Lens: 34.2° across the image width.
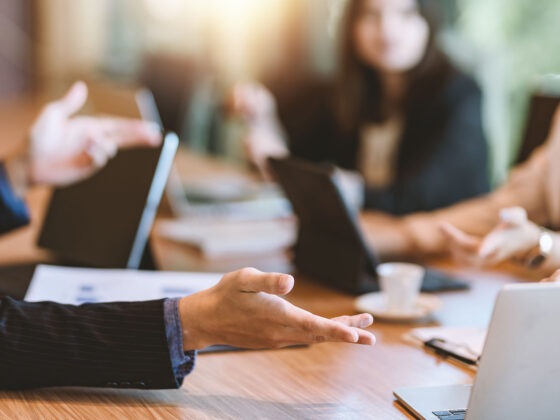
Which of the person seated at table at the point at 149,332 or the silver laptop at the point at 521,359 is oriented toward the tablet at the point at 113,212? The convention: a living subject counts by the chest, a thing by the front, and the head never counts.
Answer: the silver laptop

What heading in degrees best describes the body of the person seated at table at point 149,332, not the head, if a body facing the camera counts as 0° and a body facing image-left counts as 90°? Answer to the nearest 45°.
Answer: approximately 270°

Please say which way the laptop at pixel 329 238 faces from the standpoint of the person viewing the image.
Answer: facing away from the viewer and to the right of the viewer

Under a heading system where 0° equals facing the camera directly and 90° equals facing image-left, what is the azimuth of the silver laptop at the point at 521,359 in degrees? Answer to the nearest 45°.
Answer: approximately 135°

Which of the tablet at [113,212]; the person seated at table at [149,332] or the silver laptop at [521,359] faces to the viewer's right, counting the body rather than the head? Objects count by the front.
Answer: the person seated at table

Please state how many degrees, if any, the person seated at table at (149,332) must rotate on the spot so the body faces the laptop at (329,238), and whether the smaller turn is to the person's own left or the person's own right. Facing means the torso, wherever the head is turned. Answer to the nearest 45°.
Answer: approximately 45° to the person's own left

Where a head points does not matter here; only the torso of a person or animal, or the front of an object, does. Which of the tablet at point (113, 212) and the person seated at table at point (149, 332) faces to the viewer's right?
the person seated at table
